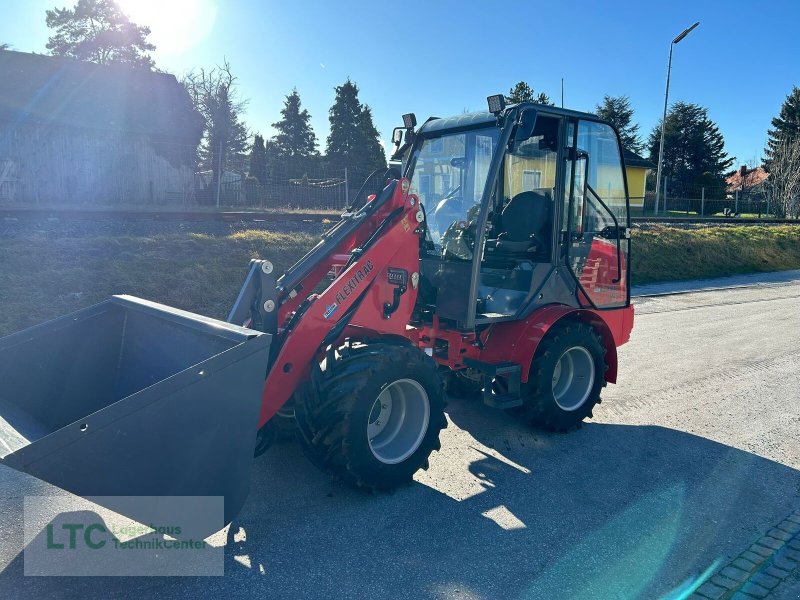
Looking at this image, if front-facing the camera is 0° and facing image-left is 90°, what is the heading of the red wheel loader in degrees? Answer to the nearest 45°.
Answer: approximately 45°

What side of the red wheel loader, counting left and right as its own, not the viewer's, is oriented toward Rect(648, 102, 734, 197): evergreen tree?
back

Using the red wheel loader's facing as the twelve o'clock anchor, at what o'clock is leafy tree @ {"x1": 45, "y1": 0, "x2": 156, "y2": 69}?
The leafy tree is roughly at 4 o'clock from the red wheel loader.

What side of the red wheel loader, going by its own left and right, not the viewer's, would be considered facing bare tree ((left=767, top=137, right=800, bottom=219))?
back

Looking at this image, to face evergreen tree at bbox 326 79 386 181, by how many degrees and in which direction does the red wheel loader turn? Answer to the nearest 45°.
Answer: approximately 135° to its right
